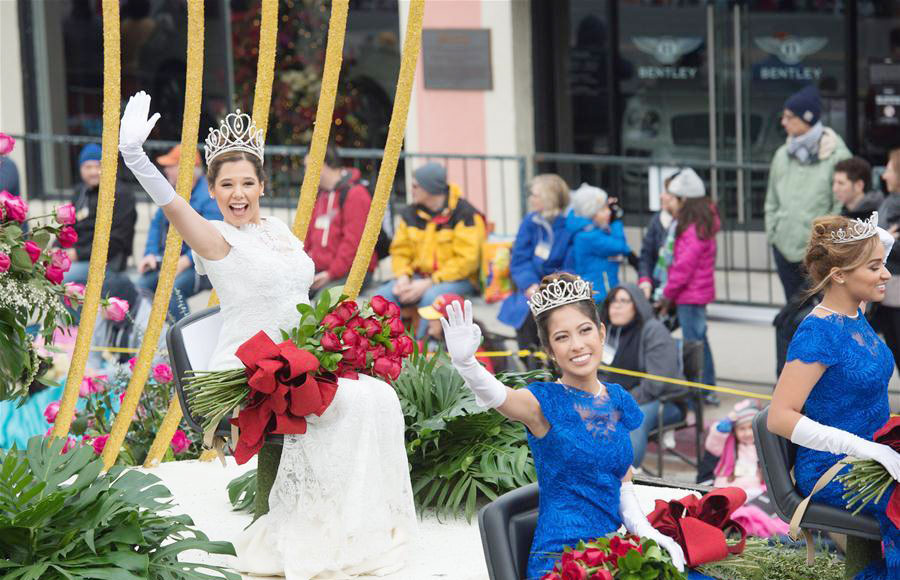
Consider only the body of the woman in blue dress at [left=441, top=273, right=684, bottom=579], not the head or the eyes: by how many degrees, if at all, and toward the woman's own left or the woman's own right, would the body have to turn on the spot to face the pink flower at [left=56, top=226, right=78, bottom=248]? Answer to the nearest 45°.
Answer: approximately 135° to the woman's own right

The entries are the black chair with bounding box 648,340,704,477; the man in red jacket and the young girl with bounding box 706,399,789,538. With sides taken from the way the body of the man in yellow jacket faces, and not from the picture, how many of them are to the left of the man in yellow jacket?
2

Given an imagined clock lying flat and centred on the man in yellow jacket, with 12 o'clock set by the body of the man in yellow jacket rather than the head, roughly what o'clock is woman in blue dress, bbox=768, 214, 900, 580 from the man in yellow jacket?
The woman in blue dress is roughly at 10 o'clock from the man in yellow jacket.

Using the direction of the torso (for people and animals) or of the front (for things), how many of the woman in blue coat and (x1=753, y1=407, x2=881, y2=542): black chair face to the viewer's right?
1

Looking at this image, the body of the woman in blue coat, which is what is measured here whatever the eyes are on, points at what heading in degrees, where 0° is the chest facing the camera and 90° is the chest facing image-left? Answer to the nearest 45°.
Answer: approximately 45°

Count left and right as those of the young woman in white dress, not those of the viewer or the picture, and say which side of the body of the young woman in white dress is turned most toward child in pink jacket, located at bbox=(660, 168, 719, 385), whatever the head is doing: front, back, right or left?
left

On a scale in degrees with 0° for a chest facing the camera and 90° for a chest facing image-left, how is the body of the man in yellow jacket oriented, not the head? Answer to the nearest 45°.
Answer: approximately 45°

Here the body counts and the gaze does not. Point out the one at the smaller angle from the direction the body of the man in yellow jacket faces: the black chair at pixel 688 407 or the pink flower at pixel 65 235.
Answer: the pink flower
